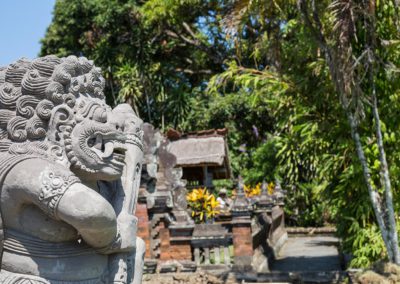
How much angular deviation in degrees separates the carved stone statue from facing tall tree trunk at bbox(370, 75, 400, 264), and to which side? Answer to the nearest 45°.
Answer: approximately 45° to its left

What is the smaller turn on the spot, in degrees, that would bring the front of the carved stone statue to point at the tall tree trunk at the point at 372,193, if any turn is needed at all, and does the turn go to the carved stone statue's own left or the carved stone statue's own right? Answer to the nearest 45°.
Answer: approximately 45° to the carved stone statue's own left

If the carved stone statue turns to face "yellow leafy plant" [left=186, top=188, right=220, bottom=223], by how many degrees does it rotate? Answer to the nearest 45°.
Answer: approximately 90° to its left

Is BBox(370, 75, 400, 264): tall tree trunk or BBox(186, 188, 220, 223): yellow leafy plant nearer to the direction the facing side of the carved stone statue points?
the tall tree trunk

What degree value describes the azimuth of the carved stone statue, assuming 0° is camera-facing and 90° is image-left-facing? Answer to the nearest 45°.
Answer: approximately 270°
